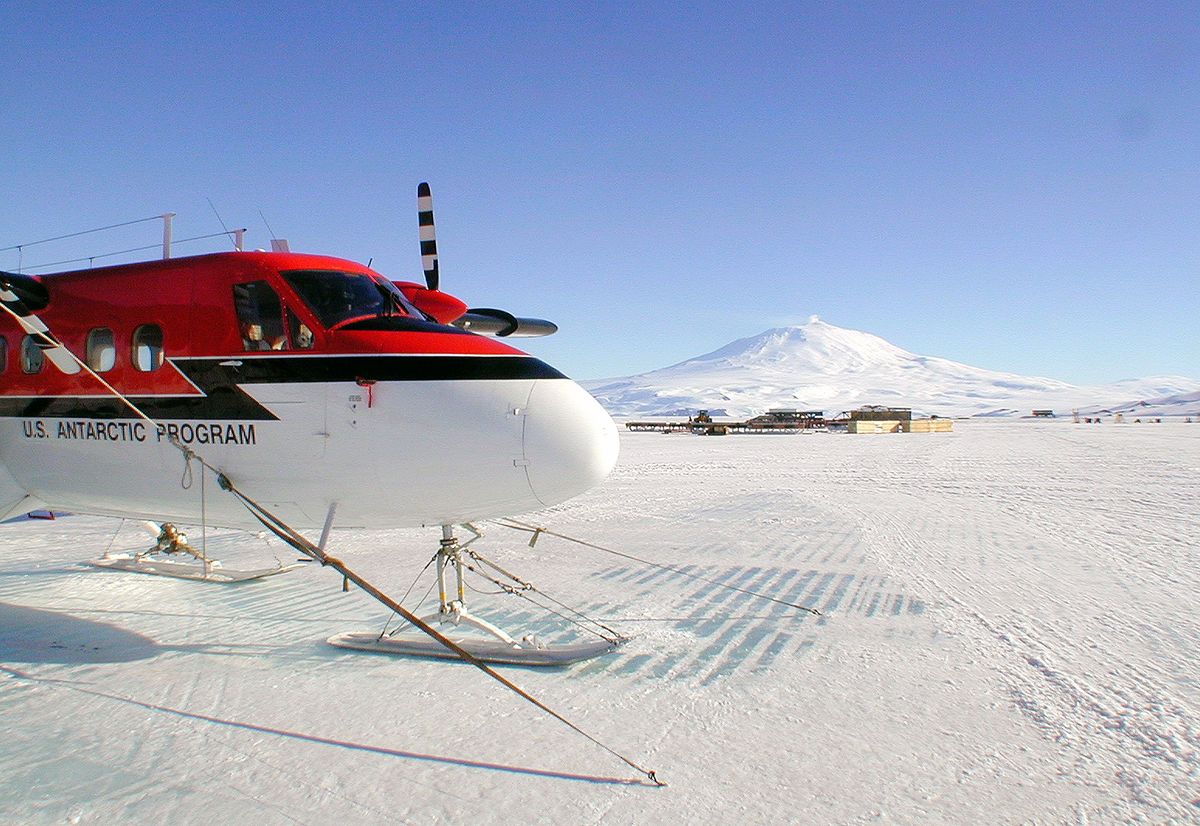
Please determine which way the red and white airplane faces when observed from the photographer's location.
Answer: facing the viewer and to the right of the viewer
